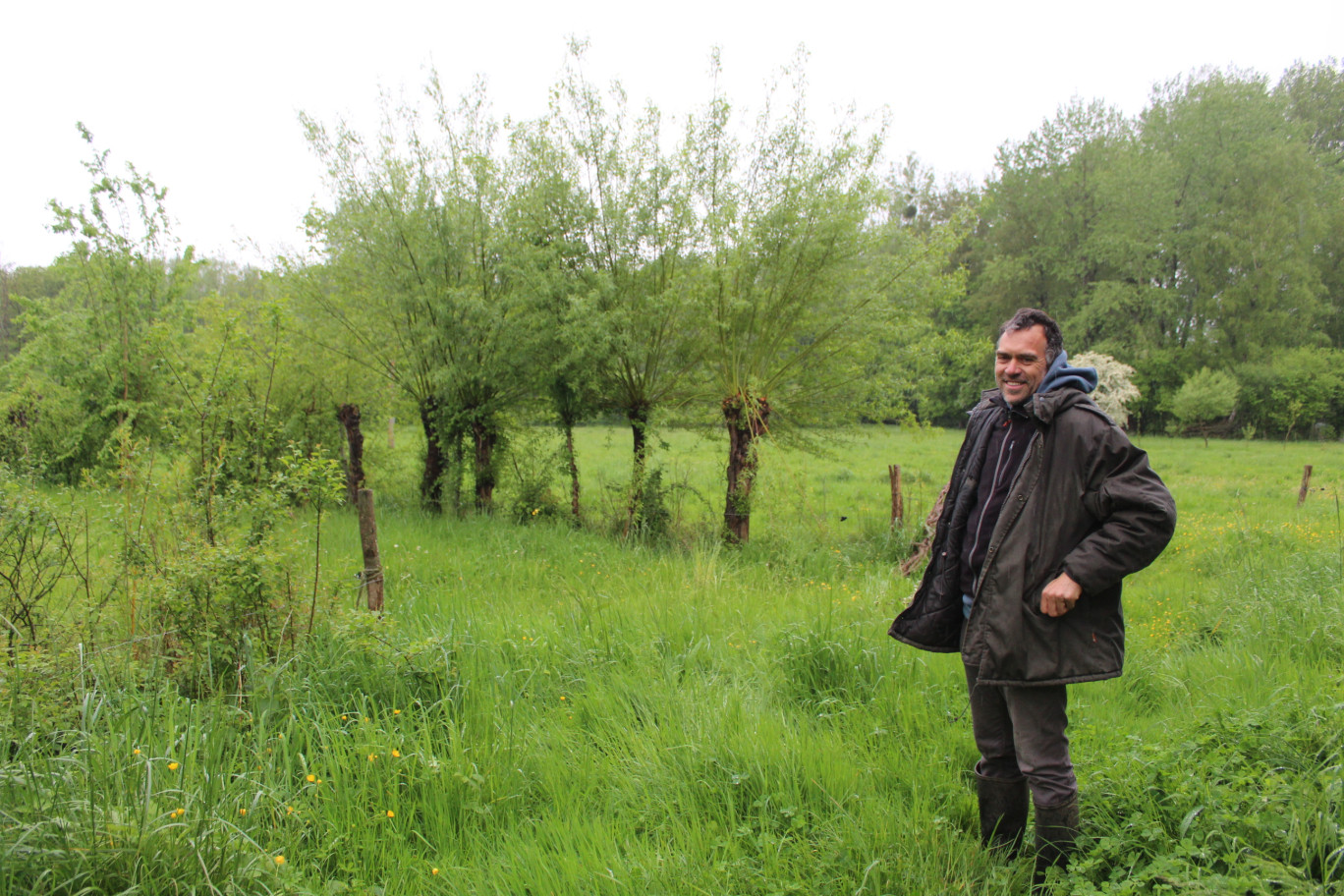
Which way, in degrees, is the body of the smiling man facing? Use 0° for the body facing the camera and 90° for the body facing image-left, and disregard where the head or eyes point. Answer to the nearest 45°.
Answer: approximately 45°

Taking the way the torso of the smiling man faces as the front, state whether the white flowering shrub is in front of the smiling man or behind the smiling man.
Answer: behind

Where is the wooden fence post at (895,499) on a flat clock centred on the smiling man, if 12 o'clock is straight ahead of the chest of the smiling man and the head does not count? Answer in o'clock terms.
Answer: The wooden fence post is roughly at 4 o'clock from the smiling man.

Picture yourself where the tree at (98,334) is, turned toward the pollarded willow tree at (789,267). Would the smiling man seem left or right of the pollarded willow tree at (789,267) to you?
right

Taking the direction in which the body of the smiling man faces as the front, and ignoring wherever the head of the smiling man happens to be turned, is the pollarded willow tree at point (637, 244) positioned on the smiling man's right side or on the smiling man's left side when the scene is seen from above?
on the smiling man's right side

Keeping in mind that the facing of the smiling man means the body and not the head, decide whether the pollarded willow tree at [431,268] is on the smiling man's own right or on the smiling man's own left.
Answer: on the smiling man's own right

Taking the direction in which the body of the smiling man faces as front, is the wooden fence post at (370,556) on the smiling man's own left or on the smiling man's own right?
on the smiling man's own right

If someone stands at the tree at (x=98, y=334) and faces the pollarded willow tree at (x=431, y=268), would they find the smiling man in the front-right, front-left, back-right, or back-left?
front-right
